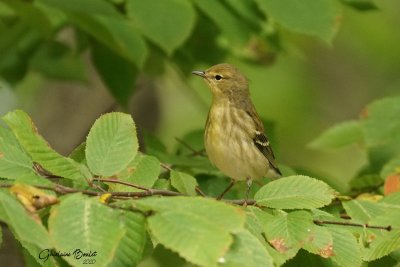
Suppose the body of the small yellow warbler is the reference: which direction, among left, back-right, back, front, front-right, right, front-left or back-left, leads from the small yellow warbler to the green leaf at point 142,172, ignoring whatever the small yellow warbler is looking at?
front-right

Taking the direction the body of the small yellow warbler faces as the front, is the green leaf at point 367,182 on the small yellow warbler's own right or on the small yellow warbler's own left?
on the small yellow warbler's own left

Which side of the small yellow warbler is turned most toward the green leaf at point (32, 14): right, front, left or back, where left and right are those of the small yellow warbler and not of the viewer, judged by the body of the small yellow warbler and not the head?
right

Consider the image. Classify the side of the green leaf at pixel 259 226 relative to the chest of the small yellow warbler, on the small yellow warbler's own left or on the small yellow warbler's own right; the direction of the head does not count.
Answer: on the small yellow warbler's own left

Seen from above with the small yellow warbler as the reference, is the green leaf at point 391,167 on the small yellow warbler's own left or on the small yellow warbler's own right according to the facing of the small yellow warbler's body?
on the small yellow warbler's own left

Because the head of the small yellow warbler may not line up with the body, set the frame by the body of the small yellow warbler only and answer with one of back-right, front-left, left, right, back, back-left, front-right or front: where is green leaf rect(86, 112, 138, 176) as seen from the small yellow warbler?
front-right

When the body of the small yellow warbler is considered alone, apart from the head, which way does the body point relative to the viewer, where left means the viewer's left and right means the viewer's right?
facing the viewer and to the left of the viewer

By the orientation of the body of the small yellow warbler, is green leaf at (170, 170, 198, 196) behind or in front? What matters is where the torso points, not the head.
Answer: in front

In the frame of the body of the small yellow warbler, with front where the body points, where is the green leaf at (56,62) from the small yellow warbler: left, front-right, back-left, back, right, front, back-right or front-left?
front-right

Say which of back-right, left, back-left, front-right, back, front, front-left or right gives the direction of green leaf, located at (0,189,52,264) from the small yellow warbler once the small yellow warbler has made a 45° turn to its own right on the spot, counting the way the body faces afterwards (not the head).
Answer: front
